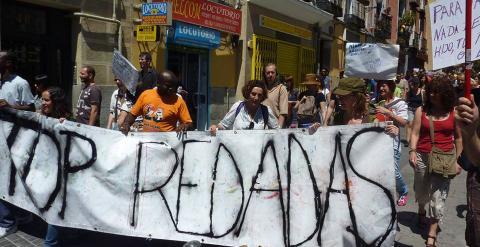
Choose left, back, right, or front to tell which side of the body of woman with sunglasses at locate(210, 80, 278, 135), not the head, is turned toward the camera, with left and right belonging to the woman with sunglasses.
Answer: front

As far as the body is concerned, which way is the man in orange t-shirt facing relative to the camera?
toward the camera

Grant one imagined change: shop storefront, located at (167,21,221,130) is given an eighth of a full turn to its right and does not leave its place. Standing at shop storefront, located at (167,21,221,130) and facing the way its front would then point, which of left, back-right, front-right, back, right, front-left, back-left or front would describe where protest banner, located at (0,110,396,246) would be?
front

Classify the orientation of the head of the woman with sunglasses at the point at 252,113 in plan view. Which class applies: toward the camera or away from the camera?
toward the camera

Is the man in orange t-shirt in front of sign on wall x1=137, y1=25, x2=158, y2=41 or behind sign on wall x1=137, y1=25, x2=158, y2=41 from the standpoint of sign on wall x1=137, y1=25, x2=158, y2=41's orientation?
in front

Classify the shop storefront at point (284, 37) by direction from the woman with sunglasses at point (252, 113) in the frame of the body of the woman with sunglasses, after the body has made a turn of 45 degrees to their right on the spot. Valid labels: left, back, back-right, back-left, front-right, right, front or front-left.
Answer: back-right

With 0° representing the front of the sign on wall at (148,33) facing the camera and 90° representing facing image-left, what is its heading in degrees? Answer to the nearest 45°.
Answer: approximately 0°

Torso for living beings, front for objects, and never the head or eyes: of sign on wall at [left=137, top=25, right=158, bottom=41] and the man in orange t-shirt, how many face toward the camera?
2

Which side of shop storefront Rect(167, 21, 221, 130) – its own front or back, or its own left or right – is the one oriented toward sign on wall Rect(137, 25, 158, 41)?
right

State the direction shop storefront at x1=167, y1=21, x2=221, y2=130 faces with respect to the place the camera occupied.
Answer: facing the viewer and to the right of the viewer

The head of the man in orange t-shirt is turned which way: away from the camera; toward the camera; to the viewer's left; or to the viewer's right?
toward the camera

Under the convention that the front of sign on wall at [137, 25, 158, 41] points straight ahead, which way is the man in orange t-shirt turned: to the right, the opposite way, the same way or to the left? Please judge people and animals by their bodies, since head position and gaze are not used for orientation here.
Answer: the same way

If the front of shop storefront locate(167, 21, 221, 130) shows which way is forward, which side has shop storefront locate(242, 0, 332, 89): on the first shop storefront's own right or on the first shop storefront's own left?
on the first shop storefront's own left

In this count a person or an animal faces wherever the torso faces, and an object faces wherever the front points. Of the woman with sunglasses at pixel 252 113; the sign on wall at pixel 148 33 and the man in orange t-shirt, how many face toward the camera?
3
